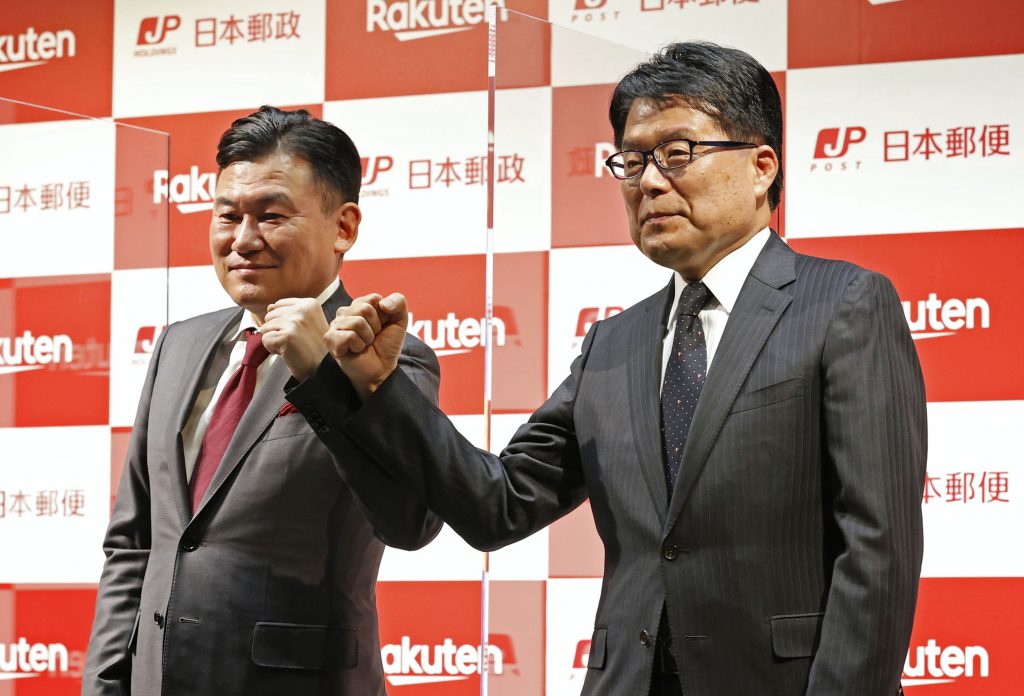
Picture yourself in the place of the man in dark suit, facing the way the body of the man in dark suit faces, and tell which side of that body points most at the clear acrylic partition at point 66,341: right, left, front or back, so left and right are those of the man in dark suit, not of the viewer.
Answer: right

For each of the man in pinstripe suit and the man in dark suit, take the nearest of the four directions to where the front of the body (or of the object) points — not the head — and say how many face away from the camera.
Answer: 0

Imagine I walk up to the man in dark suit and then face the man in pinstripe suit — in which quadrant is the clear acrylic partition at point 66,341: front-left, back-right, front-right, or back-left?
back-left

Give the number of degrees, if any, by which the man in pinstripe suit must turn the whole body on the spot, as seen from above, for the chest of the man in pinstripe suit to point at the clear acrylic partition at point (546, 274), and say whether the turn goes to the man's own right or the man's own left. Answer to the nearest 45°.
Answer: approximately 135° to the man's own right

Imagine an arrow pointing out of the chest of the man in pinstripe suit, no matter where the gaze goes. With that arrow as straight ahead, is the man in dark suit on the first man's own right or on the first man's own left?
on the first man's own right

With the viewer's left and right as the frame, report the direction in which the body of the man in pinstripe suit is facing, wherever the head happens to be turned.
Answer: facing the viewer and to the left of the viewer

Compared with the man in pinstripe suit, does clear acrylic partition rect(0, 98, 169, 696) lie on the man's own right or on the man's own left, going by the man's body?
on the man's own right

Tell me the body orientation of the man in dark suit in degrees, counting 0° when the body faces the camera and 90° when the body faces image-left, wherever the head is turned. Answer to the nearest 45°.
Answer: approximately 45°

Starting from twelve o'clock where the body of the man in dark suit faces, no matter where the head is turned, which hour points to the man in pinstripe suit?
The man in pinstripe suit is roughly at 9 o'clock from the man in dark suit.

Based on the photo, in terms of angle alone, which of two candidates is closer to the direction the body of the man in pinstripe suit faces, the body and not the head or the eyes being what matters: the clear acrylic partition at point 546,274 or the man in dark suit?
the man in dark suit

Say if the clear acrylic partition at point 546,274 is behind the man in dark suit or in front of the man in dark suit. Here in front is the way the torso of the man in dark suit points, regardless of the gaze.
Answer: behind
